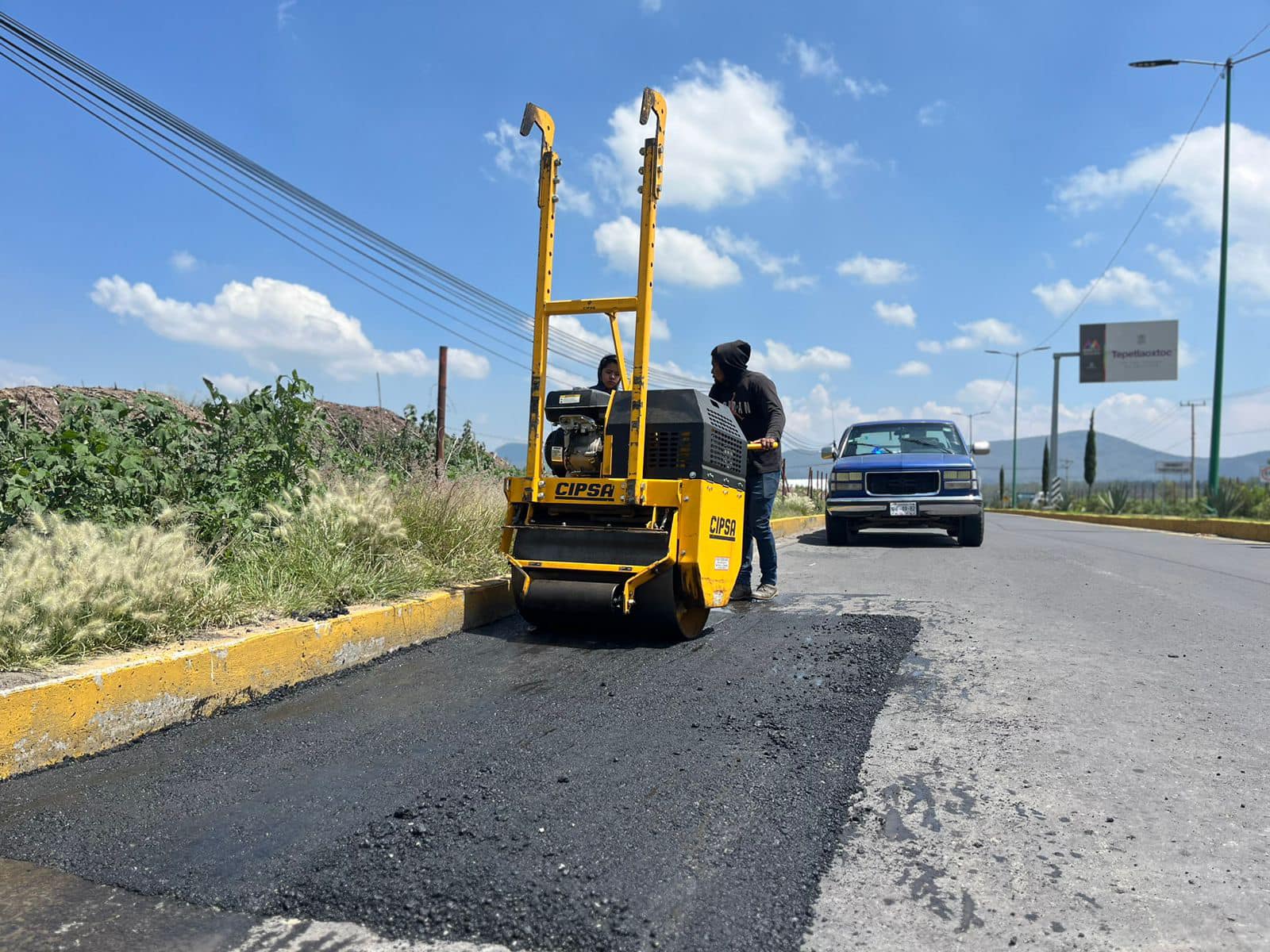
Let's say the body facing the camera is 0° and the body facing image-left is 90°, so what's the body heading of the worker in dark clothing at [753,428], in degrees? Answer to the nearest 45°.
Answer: approximately 45°

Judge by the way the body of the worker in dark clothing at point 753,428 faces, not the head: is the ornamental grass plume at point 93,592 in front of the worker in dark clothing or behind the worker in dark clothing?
in front

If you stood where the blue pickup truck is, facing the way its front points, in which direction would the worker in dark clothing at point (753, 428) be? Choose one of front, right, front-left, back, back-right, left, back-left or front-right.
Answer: front

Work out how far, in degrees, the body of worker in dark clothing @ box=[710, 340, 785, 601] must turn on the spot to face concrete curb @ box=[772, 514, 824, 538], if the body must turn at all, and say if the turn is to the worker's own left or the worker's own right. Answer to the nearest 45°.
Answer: approximately 135° to the worker's own right

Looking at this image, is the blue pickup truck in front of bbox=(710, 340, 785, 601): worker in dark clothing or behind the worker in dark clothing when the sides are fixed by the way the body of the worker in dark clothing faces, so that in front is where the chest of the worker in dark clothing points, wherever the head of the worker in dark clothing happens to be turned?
behind

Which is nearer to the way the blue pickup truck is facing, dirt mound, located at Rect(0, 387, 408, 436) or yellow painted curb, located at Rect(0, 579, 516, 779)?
the yellow painted curb

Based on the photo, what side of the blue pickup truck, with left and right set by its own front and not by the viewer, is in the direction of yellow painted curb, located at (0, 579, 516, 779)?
front

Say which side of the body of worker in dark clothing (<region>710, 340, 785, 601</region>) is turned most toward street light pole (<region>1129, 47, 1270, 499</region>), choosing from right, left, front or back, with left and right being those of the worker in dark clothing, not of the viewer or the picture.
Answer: back

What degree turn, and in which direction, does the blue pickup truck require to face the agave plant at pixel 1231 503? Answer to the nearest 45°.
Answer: approximately 135° to its left

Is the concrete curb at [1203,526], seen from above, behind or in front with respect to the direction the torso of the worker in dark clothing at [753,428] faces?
behind

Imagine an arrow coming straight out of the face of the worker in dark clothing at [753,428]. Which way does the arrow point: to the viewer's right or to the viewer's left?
to the viewer's left

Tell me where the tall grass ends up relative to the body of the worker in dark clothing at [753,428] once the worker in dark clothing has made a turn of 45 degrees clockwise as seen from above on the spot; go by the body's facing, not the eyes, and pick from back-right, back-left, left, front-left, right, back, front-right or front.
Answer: front-left

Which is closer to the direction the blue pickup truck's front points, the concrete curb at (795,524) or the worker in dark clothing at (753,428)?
the worker in dark clothing

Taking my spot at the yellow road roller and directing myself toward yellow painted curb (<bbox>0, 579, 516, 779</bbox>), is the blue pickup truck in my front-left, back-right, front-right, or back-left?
back-right

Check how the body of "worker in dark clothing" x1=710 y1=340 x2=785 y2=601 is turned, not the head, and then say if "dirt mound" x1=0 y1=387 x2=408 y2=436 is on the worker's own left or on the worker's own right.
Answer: on the worker's own right
